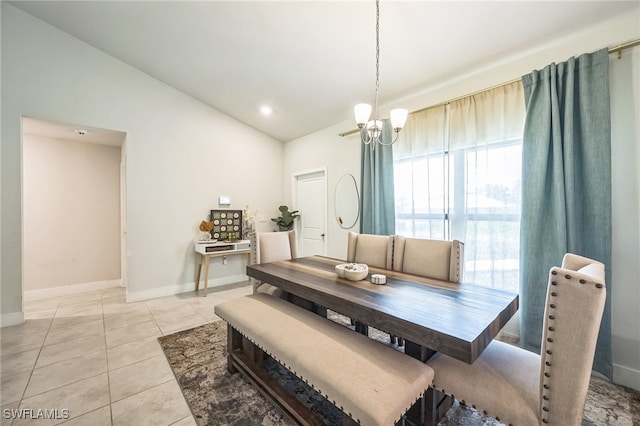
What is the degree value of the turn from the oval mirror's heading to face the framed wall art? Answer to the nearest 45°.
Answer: approximately 45° to its right

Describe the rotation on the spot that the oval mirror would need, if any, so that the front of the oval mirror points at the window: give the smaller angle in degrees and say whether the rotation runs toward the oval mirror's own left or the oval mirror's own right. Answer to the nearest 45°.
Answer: approximately 90° to the oval mirror's own left

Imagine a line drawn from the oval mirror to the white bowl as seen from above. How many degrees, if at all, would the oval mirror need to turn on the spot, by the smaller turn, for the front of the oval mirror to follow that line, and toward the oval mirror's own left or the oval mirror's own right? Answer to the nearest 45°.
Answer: approximately 45° to the oval mirror's own left

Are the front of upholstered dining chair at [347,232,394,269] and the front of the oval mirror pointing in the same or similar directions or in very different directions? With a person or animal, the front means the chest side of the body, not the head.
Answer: same or similar directions

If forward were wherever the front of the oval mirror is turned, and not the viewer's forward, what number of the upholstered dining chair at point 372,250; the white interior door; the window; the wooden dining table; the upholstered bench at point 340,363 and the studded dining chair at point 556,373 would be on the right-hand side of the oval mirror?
1

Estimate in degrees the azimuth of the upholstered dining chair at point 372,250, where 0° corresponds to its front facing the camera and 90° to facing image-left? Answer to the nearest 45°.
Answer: approximately 45°

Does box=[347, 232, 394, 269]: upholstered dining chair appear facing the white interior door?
no

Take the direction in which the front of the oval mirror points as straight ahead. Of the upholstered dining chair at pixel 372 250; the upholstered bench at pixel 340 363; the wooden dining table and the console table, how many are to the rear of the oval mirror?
0

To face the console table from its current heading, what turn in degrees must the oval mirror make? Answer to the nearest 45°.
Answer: approximately 45° to its right

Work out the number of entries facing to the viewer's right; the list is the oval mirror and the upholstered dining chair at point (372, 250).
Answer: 0

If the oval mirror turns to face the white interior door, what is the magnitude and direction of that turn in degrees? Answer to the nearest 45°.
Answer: approximately 90° to its right

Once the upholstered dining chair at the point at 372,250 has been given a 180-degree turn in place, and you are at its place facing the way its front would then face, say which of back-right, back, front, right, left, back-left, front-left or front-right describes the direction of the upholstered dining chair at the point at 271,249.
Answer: back-left

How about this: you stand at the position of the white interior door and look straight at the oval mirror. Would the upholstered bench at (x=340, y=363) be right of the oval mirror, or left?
right

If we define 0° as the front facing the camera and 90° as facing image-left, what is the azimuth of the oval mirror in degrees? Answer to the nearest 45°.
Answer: approximately 45°

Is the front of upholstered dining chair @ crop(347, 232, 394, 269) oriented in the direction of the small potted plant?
no
